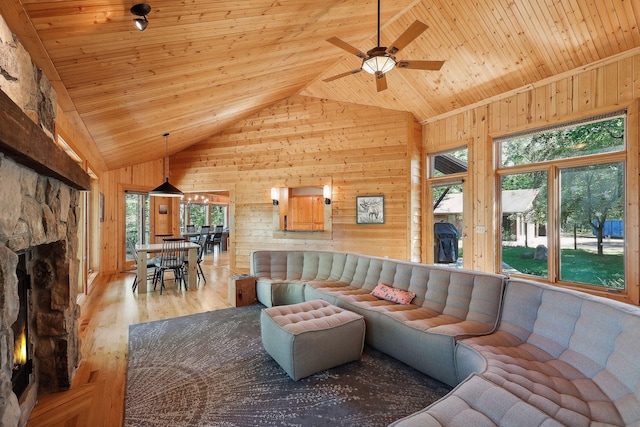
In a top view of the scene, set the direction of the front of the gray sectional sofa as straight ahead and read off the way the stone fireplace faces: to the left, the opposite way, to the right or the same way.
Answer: the opposite way

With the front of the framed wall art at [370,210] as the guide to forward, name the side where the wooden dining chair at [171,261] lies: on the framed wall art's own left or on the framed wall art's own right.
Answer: on the framed wall art's own right

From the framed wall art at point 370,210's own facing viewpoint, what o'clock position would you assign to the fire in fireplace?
The fire in fireplace is roughly at 1 o'clock from the framed wall art.

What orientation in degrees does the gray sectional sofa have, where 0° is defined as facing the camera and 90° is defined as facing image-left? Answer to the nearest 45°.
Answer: approximately 45°

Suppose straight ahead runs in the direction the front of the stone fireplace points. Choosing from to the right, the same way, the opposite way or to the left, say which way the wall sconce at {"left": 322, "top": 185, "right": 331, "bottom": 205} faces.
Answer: to the right

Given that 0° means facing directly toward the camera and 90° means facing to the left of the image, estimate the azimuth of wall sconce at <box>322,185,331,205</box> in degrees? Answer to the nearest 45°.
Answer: approximately 0°

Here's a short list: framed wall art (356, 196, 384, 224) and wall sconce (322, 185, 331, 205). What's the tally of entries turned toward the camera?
2

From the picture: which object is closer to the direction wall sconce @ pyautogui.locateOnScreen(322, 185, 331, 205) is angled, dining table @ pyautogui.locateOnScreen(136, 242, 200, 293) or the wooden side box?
the wooden side box

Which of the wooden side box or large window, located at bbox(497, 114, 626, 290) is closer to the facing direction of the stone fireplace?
the large window

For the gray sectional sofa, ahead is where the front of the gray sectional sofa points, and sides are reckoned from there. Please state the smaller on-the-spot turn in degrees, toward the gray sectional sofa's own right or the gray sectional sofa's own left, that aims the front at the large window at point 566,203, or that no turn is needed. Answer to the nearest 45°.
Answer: approximately 180°

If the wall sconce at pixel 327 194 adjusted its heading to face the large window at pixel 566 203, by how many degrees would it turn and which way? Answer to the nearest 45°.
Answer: approximately 45° to its left

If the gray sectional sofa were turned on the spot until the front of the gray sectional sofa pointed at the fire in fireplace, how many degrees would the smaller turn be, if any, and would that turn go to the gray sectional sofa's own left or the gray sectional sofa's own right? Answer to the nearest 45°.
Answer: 0° — it already faces it

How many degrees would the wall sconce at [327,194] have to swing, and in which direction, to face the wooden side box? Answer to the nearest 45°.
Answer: approximately 45° to its right

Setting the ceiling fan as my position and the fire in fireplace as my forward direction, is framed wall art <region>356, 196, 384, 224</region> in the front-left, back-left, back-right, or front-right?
back-right

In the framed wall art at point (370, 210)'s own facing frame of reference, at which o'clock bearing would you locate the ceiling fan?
The ceiling fan is roughly at 12 o'clock from the framed wall art.
